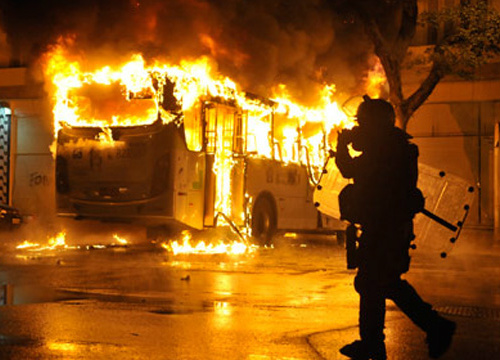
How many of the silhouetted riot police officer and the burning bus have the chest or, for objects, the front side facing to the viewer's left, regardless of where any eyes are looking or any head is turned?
1

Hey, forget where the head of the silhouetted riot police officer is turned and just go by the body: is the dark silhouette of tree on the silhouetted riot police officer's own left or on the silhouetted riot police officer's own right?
on the silhouetted riot police officer's own right

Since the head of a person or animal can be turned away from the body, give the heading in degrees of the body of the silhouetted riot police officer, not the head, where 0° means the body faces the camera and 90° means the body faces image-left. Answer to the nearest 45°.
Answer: approximately 90°

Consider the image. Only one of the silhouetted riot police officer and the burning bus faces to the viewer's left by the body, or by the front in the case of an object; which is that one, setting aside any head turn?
the silhouetted riot police officer
